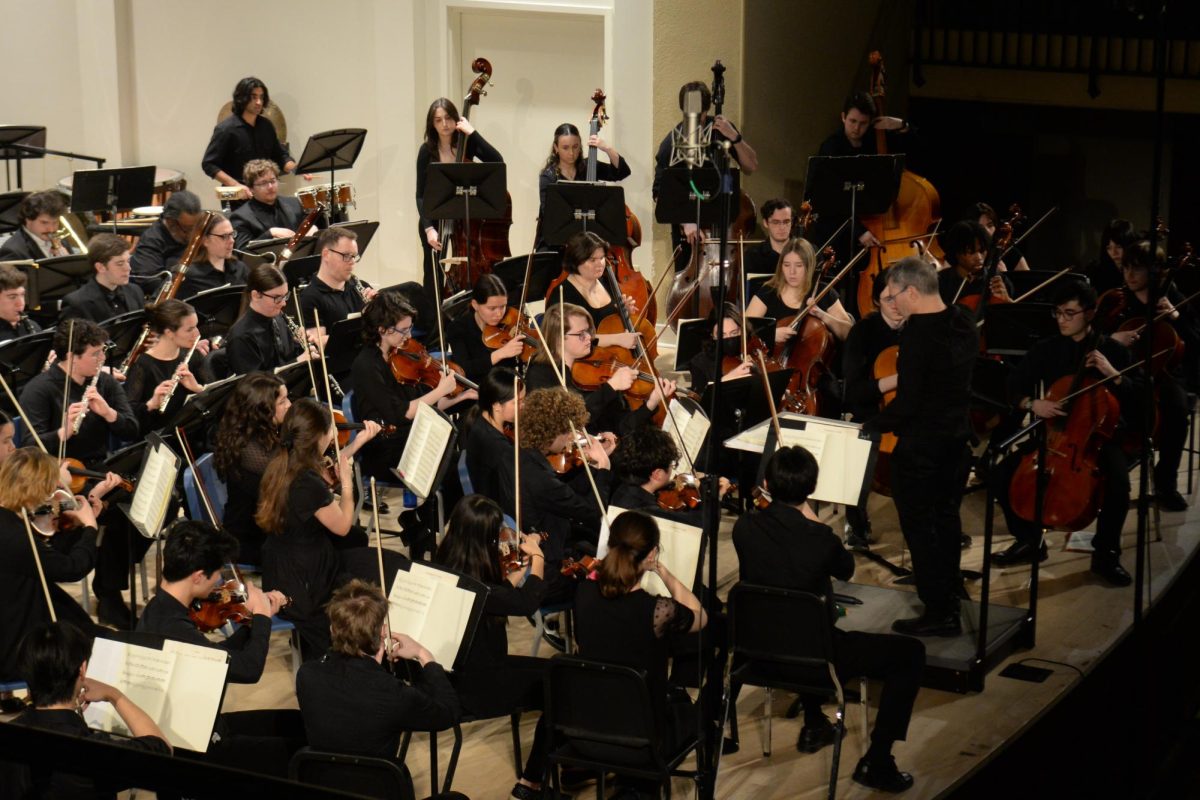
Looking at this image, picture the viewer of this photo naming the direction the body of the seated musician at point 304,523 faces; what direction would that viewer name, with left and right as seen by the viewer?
facing away from the viewer and to the right of the viewer

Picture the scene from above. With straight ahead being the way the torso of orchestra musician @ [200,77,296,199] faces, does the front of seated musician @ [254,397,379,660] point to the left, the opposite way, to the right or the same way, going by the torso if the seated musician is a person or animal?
to the left

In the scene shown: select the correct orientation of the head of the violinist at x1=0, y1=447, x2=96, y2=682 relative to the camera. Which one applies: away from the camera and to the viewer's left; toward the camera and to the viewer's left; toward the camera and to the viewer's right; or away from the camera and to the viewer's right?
away from the camera and to the viewer's right

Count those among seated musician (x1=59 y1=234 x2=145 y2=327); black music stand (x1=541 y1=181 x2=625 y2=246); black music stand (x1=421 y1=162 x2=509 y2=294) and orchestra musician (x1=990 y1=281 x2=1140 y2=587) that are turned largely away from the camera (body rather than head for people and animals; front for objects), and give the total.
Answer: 2

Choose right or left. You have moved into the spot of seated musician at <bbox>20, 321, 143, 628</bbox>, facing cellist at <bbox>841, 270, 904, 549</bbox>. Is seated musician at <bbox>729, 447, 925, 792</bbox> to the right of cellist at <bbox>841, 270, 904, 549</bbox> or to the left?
right

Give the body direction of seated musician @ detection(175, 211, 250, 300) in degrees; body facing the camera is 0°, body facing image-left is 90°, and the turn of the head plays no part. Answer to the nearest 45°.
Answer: approximately 315°

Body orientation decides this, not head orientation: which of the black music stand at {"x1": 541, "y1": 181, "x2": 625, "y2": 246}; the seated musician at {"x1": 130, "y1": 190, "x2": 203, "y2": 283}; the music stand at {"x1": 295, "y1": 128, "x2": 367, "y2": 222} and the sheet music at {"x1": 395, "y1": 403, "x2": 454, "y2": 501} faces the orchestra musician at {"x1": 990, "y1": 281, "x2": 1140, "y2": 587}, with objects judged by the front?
the seated musician

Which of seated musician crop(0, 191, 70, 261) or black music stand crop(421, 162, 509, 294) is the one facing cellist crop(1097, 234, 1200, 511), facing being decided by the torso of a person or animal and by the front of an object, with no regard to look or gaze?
the seated musician

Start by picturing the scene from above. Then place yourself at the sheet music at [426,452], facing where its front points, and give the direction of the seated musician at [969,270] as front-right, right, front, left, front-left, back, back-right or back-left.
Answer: back

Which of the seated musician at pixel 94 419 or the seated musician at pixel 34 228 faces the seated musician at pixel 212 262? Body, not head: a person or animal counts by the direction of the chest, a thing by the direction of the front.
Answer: the seated musician at pixel 34 228

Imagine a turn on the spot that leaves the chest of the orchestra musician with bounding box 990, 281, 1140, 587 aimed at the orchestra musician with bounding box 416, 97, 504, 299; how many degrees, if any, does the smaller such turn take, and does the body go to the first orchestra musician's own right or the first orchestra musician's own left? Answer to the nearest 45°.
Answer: approximately 90° to the first orchestra musician's own right

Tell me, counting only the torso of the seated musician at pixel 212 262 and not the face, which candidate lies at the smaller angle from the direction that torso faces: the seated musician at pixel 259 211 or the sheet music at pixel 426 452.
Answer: the sheet music

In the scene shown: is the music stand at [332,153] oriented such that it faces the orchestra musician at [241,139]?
yes

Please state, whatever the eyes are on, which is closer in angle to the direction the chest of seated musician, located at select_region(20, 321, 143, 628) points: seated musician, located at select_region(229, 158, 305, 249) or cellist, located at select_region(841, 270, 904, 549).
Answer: the cellist

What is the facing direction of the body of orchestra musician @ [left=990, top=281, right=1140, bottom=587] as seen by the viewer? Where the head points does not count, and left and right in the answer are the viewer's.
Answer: facing the viewer and to the left of the viewer

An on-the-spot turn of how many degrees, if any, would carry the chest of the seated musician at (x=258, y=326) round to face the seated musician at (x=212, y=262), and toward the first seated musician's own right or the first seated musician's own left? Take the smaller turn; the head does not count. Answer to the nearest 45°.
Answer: approximately 135° to the first seated musician's own left

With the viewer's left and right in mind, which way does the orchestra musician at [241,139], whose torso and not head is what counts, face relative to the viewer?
facing the viewer and to the right of the viewer
